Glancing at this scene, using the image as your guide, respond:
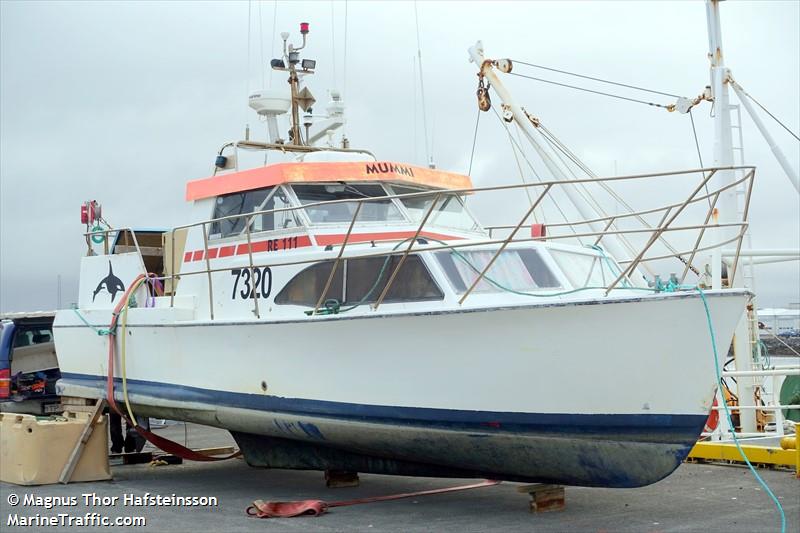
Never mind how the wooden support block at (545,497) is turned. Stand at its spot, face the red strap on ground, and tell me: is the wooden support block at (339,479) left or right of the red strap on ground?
right

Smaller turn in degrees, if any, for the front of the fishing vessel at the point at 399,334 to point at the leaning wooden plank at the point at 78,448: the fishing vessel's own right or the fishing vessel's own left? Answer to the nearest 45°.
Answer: approximately 180°

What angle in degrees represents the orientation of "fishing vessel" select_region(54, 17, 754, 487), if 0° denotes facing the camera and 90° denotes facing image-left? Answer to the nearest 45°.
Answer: approximately 315°

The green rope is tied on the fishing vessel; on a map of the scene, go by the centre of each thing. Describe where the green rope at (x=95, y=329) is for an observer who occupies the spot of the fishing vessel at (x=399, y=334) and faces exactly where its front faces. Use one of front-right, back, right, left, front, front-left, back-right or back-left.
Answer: back

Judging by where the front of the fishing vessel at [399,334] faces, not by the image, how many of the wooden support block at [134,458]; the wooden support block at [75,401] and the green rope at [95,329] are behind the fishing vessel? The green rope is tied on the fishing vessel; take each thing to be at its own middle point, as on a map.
3

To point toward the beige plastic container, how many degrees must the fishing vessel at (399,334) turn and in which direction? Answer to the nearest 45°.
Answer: approximately 180°

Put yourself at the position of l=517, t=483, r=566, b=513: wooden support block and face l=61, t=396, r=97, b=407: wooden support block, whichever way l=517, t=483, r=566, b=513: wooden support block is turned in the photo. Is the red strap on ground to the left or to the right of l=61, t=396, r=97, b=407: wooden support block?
left
